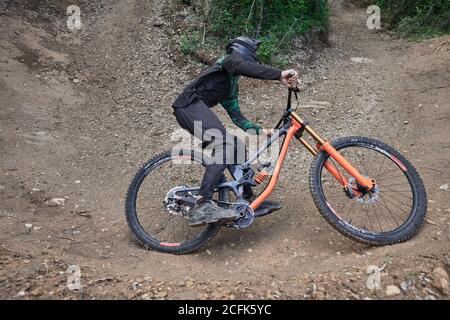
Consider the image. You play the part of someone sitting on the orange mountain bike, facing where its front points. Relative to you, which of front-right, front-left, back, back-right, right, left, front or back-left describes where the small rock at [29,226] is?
back

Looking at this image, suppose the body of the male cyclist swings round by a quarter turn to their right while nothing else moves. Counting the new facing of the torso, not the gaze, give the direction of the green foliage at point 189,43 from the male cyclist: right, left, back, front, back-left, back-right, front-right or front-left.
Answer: back

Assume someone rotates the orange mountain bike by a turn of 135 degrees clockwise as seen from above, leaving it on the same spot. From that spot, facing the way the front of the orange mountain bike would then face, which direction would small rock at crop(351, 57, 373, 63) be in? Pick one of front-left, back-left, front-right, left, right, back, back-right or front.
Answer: back-right

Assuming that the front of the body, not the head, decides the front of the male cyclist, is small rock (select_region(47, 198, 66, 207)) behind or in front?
behind

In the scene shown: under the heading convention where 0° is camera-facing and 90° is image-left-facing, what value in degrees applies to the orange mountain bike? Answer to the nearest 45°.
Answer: approximately 270°

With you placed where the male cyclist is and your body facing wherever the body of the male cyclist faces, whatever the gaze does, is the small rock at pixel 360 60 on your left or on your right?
on your left

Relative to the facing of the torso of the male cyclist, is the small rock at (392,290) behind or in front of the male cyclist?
in front

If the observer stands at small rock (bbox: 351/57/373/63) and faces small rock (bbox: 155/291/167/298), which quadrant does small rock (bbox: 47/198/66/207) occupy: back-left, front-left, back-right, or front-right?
front-right

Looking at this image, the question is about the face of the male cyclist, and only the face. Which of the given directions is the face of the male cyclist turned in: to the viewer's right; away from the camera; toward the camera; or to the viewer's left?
to the viewer's right

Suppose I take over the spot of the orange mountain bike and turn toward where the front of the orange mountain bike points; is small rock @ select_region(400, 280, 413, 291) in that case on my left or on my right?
on my right

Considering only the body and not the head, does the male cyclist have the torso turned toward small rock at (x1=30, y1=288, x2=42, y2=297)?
no

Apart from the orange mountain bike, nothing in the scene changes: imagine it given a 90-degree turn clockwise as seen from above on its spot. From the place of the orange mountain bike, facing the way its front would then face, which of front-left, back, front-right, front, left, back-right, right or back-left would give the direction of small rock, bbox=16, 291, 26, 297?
front-right

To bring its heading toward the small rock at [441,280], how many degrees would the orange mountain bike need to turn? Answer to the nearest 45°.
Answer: approximately 45° to its right

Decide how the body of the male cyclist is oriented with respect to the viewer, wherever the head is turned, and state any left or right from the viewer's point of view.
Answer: facing to the right of the viewer
